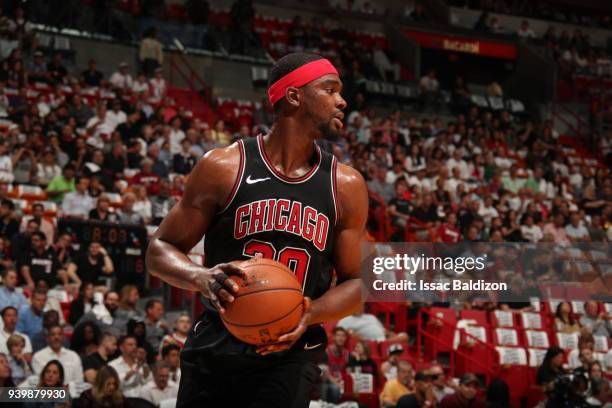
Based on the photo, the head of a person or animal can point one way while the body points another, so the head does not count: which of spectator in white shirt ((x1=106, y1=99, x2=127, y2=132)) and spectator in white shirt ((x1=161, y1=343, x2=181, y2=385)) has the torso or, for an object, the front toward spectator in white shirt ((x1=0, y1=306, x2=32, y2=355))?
spectator in white shirt ((x1=106, y1=99, x2=127, y2=132))

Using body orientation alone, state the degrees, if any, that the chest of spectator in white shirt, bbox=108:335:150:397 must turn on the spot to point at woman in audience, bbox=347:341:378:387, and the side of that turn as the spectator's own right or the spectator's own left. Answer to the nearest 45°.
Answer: approximately 45° to the spectator's own left

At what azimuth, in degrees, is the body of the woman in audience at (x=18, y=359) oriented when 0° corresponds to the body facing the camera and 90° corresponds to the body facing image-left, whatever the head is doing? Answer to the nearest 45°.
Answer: approximately 315°

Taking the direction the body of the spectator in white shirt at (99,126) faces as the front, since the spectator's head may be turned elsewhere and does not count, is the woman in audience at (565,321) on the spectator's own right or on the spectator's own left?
on the spectator's own left

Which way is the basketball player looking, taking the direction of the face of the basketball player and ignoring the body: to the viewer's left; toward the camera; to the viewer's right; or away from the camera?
to the viewer's right

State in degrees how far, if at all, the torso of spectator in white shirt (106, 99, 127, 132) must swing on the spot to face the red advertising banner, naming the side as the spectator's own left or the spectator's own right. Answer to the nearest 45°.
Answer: approximately 135° to the spectator's own left

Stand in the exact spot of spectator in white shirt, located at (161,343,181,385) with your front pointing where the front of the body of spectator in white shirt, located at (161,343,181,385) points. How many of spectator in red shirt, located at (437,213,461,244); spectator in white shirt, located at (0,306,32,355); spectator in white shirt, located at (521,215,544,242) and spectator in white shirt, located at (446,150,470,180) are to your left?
3

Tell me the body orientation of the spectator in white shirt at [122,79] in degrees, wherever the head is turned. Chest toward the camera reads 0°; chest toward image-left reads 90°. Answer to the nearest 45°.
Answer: approximately 315°

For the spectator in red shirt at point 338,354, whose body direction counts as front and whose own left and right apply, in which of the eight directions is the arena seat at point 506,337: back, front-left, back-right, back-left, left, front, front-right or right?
back-left

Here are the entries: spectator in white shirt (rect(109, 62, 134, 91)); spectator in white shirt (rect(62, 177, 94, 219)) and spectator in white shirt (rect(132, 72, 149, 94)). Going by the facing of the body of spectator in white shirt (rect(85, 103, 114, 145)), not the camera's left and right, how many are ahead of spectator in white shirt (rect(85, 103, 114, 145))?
1

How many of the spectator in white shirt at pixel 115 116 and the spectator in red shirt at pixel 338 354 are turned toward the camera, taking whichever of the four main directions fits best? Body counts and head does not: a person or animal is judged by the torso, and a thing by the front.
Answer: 2
